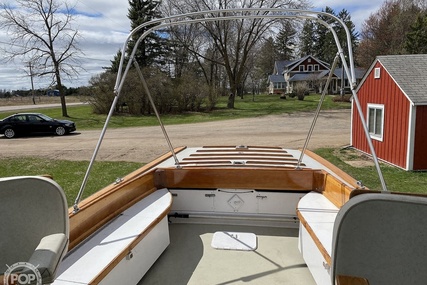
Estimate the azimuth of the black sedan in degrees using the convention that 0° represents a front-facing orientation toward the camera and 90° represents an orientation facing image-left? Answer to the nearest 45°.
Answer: approximately 270°

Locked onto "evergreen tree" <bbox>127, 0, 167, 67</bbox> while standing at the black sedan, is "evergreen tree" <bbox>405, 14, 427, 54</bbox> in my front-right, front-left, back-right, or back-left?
front-right

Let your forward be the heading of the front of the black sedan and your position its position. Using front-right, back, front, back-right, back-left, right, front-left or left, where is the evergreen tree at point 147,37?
front-left

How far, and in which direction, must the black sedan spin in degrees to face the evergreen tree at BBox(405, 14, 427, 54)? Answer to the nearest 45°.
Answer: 0° — it already faces it

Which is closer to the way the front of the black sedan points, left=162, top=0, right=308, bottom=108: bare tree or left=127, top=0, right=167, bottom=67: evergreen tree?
the bare tree

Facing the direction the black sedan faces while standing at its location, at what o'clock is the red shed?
The red shed is roughly at 2 o'clock from the black sedan.

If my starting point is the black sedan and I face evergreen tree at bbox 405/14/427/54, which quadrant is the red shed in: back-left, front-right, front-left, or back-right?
front-right

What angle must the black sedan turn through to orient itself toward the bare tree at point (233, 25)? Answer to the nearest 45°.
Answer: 0° — it already faces it

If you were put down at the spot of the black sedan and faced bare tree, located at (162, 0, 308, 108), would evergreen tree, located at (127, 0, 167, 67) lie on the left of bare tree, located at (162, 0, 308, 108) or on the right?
left
